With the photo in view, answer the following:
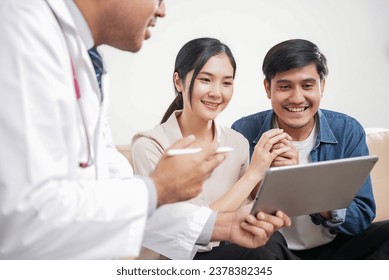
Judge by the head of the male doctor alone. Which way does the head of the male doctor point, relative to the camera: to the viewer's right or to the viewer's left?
to the viewer's right

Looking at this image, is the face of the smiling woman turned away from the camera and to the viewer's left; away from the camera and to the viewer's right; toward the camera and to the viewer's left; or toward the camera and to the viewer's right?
toward the camera and to the viewer's right

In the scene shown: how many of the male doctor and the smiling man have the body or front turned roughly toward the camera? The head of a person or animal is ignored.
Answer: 1

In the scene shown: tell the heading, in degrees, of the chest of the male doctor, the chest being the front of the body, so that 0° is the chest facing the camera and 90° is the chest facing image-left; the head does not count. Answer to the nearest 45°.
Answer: approximately 270°

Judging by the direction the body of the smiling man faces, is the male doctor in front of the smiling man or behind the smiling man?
in front

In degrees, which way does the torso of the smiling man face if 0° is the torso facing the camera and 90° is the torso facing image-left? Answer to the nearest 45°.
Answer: approximately 0°
